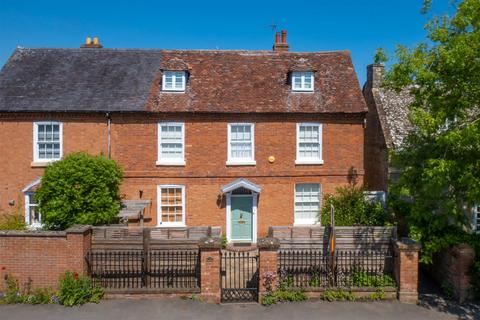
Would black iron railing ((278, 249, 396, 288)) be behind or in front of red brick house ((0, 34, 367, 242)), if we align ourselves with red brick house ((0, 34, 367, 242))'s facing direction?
in front

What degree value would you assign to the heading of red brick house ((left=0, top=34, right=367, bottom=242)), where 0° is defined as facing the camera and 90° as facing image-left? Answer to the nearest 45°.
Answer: approximately 0°

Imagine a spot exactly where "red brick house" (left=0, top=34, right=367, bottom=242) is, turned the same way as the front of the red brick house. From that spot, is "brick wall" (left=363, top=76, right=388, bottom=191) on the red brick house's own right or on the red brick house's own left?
on the red brick house's own left

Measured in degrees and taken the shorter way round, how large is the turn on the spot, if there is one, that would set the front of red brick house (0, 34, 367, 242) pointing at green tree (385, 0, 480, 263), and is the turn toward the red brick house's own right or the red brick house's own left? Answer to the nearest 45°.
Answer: approximately 45° to the red brick house's own left

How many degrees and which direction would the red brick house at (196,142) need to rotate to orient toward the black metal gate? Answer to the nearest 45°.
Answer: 0° — it already faces it

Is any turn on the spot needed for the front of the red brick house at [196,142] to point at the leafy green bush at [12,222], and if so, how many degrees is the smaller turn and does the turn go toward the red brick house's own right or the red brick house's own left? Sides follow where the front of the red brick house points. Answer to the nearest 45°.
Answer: approximately 90° to the red brick house's own right

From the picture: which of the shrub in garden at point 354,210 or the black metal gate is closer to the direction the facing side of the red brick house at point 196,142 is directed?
the black metal gate

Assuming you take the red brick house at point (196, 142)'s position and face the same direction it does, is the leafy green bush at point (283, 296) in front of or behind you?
in front
